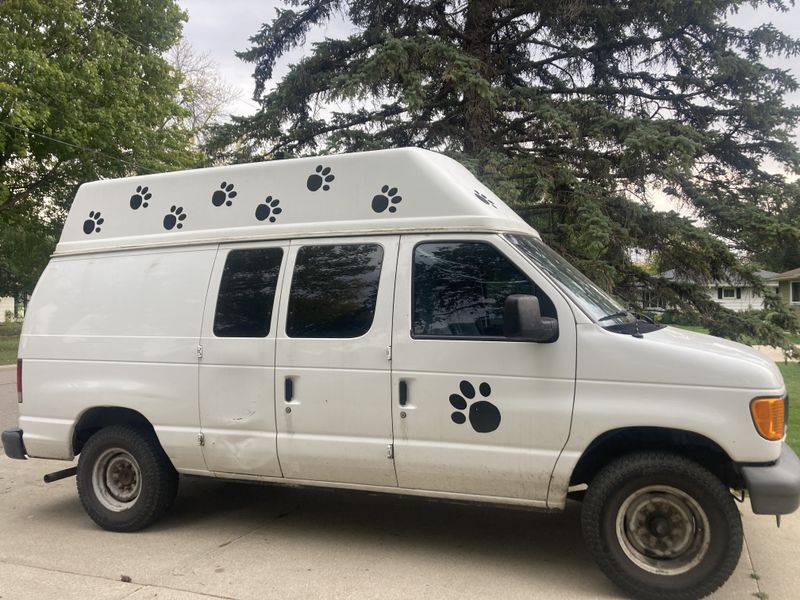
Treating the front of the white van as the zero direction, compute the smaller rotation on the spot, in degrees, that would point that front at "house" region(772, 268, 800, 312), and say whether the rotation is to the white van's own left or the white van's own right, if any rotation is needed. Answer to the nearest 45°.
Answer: approximately 45° to the white van's own left

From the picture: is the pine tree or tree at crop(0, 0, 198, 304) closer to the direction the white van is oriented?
the pine tree

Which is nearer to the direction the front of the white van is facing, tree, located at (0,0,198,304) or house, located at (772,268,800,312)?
the house

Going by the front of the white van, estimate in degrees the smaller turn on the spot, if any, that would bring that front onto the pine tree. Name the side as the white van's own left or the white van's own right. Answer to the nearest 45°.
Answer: approximately 45° to the white van's own left

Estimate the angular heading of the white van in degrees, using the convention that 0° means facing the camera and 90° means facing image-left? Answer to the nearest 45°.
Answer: approximately 270°

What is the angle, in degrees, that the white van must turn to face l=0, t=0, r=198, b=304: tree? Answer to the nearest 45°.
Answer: approximately 135° to its left
